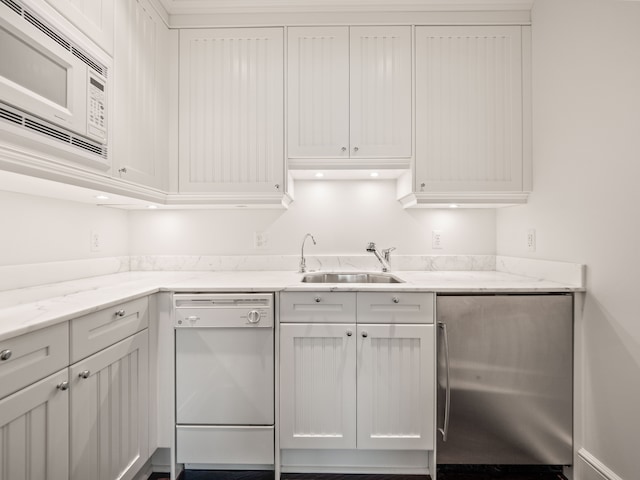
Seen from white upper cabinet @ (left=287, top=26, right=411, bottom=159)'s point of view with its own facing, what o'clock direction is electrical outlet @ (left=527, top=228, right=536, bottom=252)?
The electrical outlet is roughly at 9 o'clock from the white upper cabinet.

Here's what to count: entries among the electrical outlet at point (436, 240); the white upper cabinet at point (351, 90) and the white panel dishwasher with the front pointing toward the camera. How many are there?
3

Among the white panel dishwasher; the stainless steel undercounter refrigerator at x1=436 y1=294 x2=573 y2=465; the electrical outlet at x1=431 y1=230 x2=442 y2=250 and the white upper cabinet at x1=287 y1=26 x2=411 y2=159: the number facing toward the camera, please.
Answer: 4

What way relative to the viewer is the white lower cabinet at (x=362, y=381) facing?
toward the camera

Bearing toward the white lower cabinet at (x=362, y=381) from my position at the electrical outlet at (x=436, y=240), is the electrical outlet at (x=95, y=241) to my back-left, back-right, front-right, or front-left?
front-right

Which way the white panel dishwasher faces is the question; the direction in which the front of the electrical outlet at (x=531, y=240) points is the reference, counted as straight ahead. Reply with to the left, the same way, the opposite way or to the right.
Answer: to the left

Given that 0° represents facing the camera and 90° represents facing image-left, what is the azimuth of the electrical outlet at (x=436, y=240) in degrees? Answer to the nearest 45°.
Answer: approximately 0°

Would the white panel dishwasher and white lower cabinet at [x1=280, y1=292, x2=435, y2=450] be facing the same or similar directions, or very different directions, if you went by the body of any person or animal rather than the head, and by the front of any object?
same or similar directions

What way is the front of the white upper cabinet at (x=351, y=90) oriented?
toward the camera

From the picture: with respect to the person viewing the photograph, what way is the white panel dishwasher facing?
facing the viewer
